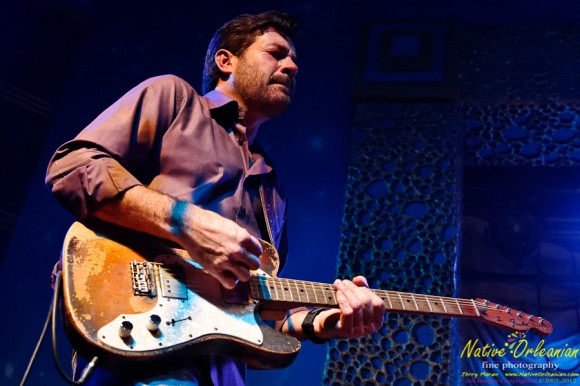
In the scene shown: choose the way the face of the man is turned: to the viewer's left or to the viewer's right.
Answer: to the viewer's right

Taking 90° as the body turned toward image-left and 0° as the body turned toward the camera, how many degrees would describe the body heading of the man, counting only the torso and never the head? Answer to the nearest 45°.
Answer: approximately 315°

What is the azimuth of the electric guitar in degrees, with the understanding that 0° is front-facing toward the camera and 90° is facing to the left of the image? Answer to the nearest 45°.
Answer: approximately 0°
